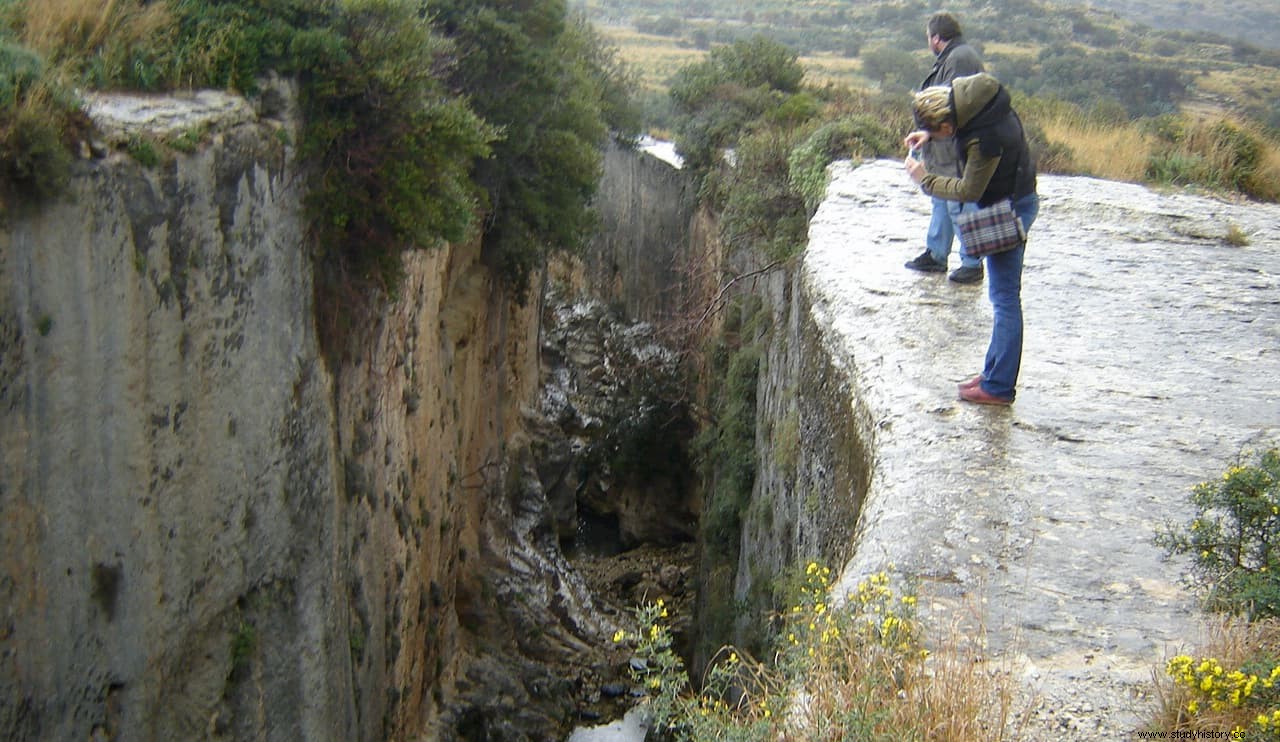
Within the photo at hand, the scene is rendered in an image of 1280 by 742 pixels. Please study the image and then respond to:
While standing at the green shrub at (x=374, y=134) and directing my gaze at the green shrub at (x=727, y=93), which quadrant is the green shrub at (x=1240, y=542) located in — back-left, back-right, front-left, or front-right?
back-right

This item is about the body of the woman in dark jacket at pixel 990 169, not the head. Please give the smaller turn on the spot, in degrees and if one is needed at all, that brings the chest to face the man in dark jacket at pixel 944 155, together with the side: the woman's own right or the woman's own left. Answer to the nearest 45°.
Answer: approximately 90° to the woman's own right

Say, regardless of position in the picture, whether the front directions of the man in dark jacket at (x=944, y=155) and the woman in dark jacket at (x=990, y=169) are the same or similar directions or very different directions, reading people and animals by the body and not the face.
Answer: same or similar directions

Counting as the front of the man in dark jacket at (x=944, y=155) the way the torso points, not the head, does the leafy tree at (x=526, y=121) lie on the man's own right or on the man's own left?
on the man's own right

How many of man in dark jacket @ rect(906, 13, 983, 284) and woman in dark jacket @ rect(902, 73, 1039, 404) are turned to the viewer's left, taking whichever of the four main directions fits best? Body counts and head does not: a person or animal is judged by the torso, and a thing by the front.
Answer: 2

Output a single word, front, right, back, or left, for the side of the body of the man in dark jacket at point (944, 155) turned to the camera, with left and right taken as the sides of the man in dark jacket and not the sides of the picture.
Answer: left

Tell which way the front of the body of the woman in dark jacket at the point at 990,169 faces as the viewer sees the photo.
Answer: to the viewer's left

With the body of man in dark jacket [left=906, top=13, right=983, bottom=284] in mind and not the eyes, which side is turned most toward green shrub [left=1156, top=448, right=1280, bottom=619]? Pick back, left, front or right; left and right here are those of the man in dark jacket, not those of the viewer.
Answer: left

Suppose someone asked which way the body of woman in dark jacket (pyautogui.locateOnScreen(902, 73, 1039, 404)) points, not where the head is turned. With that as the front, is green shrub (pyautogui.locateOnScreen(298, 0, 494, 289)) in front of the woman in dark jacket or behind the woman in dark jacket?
in front
